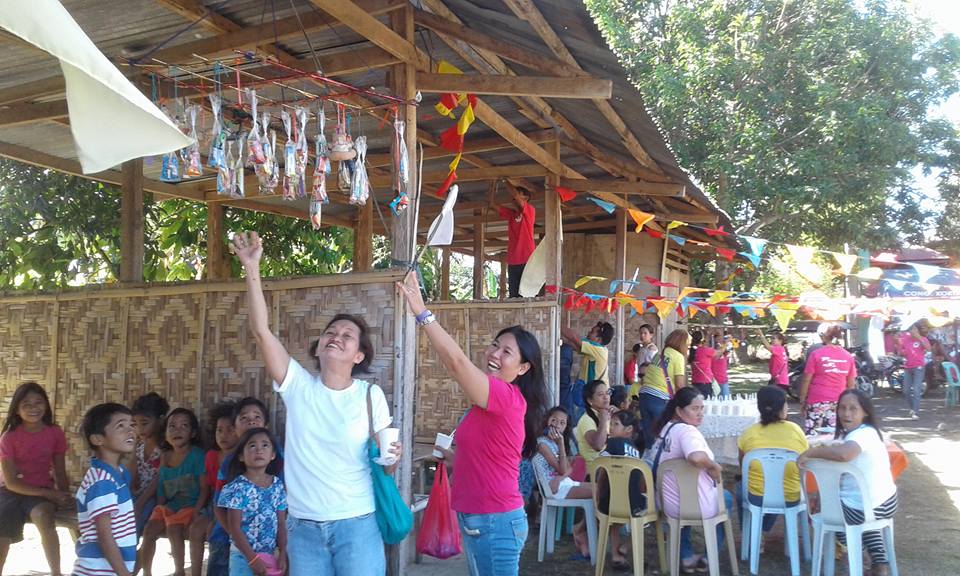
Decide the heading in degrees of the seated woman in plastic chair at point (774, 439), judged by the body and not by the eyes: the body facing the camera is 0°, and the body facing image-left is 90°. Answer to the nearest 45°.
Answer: approximately 180°

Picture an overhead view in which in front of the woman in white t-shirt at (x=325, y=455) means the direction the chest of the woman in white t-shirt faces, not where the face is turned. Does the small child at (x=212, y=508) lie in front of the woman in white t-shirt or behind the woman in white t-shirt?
behind

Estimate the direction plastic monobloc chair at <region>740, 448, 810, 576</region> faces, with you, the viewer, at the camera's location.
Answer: facing away from the viewer

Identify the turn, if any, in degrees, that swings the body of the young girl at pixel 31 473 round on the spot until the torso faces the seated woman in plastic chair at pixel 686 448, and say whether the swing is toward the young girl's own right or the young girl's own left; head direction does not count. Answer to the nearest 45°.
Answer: approximately 45° to the young girl's own left

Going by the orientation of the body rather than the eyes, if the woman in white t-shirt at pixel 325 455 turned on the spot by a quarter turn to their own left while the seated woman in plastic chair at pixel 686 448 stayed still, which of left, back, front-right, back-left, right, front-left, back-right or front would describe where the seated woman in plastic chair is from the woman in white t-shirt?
front-left
